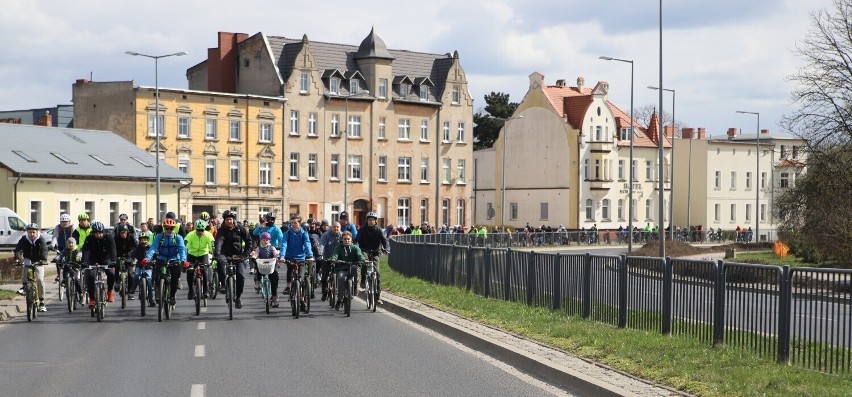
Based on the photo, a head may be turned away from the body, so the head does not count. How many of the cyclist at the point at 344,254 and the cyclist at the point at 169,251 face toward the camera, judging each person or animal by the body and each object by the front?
2

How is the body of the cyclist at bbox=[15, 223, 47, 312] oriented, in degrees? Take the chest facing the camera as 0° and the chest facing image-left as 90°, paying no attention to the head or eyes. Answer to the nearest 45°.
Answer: approximately 0°

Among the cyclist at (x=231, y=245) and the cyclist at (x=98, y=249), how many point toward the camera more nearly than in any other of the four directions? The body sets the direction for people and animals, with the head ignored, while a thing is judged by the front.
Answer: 2

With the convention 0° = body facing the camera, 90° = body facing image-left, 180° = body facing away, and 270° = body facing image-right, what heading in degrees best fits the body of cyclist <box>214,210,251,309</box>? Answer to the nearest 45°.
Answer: approximately 0°
